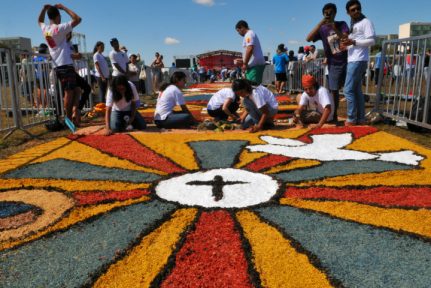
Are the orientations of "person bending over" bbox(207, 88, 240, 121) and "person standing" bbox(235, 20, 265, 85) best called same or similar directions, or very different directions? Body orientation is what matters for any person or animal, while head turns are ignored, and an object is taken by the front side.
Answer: very different directions

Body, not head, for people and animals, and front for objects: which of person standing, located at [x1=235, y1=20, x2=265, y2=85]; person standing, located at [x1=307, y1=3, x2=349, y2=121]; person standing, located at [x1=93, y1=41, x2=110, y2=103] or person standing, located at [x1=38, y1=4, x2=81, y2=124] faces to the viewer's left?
person standing, located at [x1=235, y1=20, x2=265, y2=85]

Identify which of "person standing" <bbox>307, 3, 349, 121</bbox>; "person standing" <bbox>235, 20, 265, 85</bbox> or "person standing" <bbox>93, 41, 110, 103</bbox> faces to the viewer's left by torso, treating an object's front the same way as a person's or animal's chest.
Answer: "person standing" <bbox>235, 20, 265, 85</bbox>
